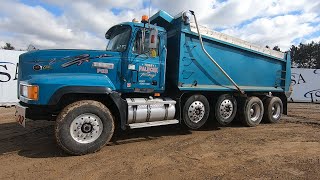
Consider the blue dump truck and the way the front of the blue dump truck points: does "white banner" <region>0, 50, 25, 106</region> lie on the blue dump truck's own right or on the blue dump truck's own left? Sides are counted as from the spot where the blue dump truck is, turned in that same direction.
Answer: on the blue dump truck's own right

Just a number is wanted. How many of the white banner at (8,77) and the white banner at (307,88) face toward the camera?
2

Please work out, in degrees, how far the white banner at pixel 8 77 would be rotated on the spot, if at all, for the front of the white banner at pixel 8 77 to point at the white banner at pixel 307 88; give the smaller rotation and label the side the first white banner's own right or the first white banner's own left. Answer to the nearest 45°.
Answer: approximately 90° to the first white banner's own left

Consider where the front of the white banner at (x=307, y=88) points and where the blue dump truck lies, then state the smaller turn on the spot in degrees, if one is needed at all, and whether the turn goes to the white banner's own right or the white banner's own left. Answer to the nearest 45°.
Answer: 0° — it already faces it

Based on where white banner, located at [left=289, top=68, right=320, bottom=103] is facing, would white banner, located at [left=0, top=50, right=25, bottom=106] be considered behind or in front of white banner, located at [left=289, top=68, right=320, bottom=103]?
in front

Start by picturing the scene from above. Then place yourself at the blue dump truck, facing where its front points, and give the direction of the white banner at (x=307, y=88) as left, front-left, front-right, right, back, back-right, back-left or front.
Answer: back

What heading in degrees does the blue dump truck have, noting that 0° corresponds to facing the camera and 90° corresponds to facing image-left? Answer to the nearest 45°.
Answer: approximately 45°

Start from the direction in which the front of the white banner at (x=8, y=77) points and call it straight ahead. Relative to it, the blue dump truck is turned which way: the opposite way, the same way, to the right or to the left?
to the right
